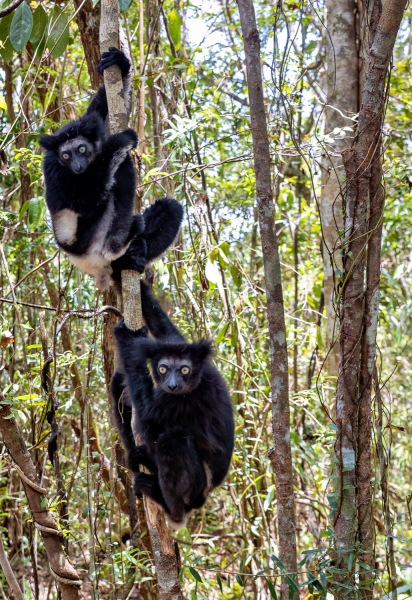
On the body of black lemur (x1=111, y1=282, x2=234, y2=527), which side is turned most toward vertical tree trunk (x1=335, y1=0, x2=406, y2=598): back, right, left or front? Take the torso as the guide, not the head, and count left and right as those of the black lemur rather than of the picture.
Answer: left

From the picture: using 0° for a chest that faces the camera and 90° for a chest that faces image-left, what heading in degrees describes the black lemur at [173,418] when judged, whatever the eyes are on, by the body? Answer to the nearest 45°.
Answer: approximately 45°

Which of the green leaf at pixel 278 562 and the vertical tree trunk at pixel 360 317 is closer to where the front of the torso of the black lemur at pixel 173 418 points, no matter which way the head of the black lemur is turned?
the green leaf

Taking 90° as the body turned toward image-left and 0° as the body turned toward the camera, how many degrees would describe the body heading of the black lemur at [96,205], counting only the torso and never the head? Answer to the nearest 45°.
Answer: approximately 315°
